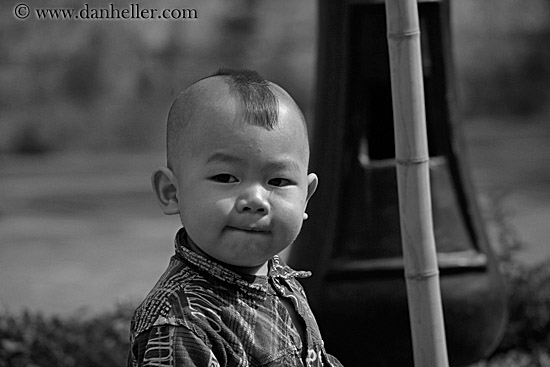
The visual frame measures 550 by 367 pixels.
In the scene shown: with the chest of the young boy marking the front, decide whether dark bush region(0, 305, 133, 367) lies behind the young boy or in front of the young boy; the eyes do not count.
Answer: behind

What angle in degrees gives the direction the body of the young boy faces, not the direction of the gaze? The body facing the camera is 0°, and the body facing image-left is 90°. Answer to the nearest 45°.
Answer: approximately 315°
